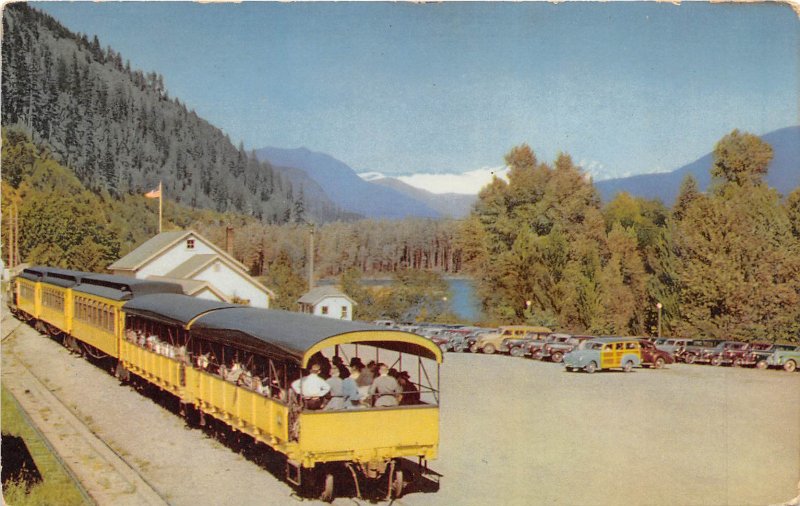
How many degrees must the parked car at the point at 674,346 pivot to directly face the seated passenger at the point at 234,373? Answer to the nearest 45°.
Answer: approximately 45° to its left

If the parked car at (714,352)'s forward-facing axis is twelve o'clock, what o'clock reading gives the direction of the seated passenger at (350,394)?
The seated passenger is roughly at 11 o'clock from the parked car.

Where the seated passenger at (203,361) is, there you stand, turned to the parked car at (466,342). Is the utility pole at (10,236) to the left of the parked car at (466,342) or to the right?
left

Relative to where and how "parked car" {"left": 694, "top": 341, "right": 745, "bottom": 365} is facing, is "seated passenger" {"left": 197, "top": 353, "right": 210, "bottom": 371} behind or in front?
in front

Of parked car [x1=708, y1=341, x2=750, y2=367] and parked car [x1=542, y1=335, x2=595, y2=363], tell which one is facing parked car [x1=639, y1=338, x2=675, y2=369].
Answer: parked car [x1=708, y1=341, x2=750, y2=367]

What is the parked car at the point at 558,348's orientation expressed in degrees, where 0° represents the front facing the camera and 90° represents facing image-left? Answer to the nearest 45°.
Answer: approximately 45°

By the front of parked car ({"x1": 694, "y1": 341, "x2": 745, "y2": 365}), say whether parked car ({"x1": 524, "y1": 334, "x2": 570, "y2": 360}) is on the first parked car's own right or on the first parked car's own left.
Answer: on the first parked car's own right

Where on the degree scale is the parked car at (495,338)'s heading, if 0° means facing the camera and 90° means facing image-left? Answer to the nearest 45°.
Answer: approximately 45°

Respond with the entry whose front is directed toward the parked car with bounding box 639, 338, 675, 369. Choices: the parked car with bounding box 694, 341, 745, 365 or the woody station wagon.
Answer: the parked car with bounding box 694, 341, 745, 365
